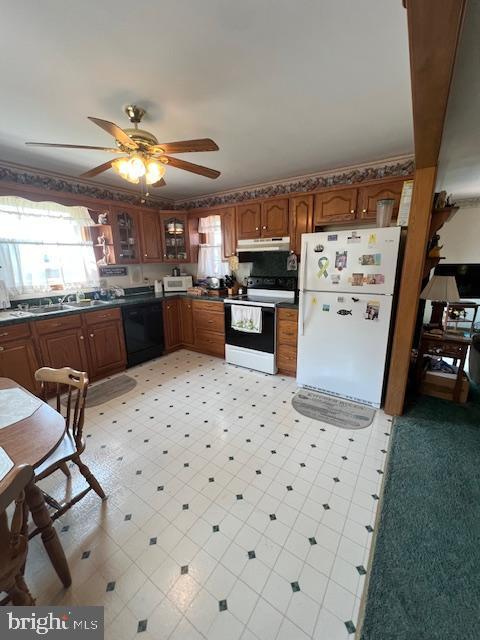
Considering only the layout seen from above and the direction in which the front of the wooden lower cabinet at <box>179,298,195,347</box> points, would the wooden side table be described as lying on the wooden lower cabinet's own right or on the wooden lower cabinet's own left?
on the wooden lower cabinet's own left

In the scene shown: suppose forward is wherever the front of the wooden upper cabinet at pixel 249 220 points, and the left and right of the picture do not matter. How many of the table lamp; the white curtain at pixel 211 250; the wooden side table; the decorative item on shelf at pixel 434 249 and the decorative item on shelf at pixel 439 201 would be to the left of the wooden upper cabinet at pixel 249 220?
4

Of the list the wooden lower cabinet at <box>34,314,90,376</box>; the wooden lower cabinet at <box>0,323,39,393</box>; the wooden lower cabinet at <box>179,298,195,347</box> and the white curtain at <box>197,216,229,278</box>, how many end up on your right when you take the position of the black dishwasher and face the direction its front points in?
2

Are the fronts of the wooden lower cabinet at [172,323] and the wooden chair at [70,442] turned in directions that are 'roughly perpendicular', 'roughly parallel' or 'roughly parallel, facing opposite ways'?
roughly perpendicular

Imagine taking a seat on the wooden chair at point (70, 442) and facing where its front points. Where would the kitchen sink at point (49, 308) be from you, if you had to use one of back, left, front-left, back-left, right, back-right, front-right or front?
back-right

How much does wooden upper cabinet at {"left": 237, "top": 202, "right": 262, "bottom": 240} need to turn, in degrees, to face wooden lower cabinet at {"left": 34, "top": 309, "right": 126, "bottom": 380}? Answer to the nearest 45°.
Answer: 0° — it already faces it

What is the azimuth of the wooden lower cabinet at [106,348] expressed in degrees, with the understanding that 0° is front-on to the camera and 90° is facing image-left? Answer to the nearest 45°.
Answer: approximately 315°

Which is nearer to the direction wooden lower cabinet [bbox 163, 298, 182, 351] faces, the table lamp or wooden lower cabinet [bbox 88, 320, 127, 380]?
the table lamp

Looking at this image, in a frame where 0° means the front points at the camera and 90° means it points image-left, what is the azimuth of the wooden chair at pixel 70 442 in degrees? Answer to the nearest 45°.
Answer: approximately 45°

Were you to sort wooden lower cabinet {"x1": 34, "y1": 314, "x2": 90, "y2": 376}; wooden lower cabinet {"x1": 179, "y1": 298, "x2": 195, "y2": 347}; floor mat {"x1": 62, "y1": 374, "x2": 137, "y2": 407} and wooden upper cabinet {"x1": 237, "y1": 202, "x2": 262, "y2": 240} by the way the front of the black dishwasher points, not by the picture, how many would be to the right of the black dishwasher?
2

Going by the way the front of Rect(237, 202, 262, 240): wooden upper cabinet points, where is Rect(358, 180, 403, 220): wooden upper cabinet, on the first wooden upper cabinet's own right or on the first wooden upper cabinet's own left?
on the first wooden upper cabinet's own left
